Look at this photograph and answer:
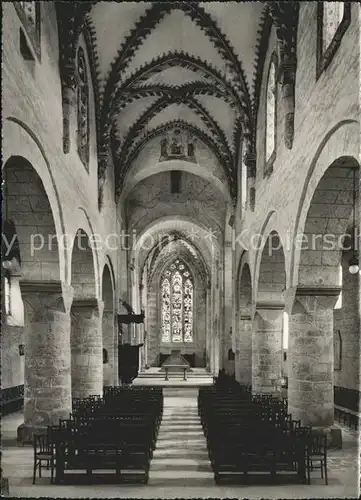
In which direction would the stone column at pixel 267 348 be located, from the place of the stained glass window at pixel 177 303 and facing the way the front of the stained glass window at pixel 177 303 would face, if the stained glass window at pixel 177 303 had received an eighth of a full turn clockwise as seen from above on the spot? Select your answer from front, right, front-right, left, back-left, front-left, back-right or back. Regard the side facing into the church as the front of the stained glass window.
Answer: front-left

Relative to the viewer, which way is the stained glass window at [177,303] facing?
toward the camera

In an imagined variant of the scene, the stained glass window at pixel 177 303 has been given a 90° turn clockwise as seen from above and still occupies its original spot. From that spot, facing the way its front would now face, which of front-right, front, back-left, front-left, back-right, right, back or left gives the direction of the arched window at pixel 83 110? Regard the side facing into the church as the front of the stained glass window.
left

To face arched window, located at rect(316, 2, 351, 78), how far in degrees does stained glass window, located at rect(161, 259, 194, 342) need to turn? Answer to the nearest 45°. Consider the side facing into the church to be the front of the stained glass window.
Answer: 0° — it already faces it

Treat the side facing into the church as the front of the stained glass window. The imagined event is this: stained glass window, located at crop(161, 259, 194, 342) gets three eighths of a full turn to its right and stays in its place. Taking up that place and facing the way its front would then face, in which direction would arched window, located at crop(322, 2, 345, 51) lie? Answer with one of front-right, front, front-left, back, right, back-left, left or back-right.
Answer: back-left

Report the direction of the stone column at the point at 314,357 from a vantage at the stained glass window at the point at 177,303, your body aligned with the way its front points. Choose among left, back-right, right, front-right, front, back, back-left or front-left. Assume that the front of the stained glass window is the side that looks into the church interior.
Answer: front

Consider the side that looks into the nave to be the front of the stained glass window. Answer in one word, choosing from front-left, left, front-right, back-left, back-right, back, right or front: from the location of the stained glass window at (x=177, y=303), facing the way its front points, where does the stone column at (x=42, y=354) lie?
front

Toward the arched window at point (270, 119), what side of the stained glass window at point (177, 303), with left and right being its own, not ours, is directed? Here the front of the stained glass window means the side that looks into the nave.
front
